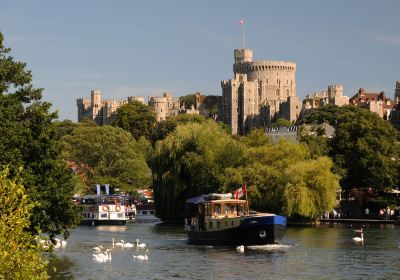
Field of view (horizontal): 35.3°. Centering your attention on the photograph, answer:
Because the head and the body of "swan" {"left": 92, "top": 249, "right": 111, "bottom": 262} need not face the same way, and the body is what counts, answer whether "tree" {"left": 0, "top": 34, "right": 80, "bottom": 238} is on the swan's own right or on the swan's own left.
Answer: on the swan's own left
